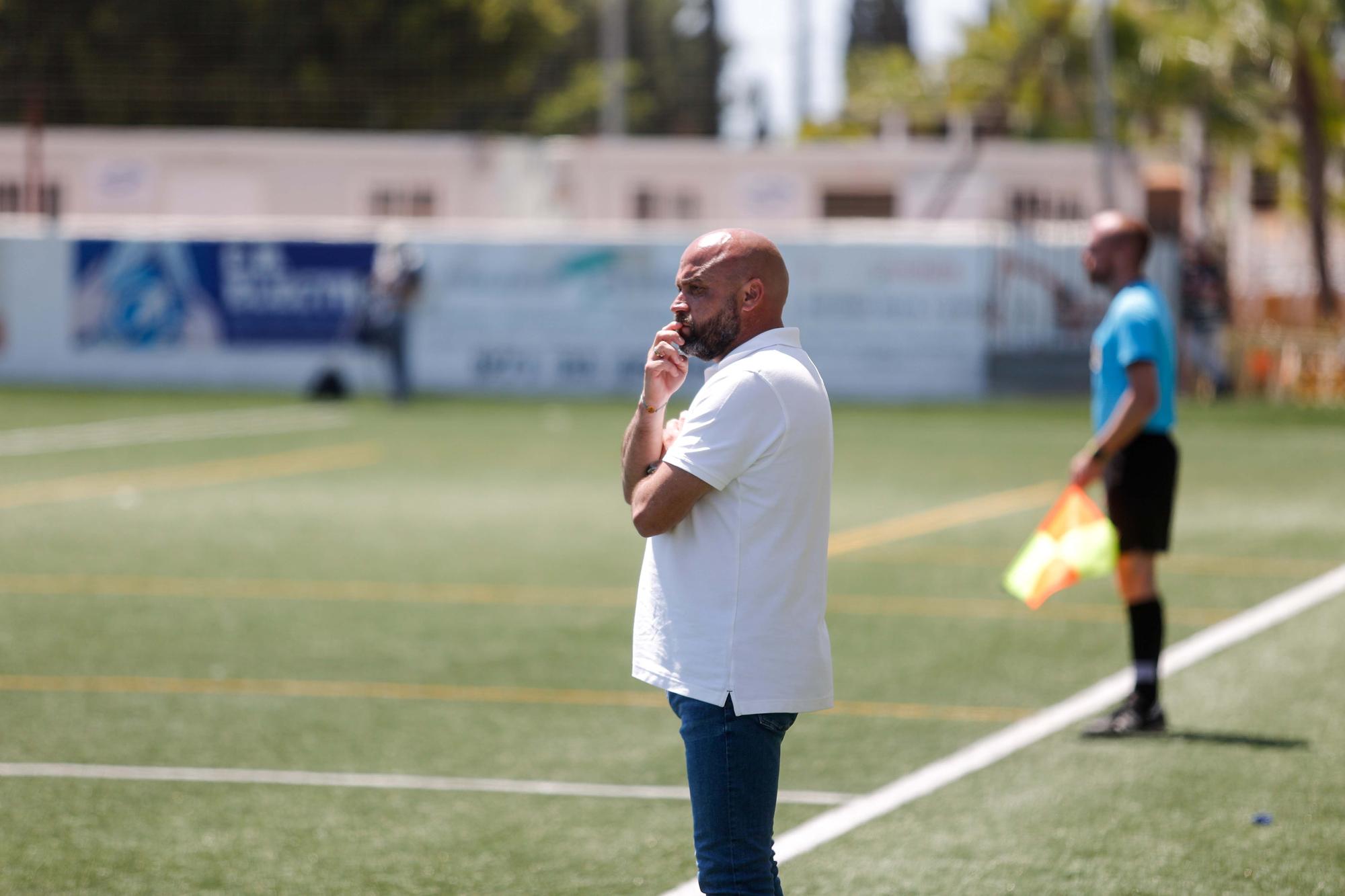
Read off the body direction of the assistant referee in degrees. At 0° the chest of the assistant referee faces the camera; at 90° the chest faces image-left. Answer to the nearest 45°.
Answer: approximately 90°

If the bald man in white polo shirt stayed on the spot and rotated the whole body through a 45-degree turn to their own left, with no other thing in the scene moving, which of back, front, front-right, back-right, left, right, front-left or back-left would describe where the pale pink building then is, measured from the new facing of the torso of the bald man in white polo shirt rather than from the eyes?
back-right

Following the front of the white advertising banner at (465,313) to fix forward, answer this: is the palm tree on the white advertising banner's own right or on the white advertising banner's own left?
on the white advertising banner's own left

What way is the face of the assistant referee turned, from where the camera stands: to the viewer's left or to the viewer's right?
to the viewer's left

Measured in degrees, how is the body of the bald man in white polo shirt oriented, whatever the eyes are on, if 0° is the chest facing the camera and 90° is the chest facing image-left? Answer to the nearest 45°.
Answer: approximately 90°

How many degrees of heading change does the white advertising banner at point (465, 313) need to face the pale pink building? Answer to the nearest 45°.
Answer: approximately 180°

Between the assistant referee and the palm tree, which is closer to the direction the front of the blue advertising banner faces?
the assistant referee

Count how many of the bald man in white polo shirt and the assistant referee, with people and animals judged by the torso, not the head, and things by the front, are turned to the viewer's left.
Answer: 2
